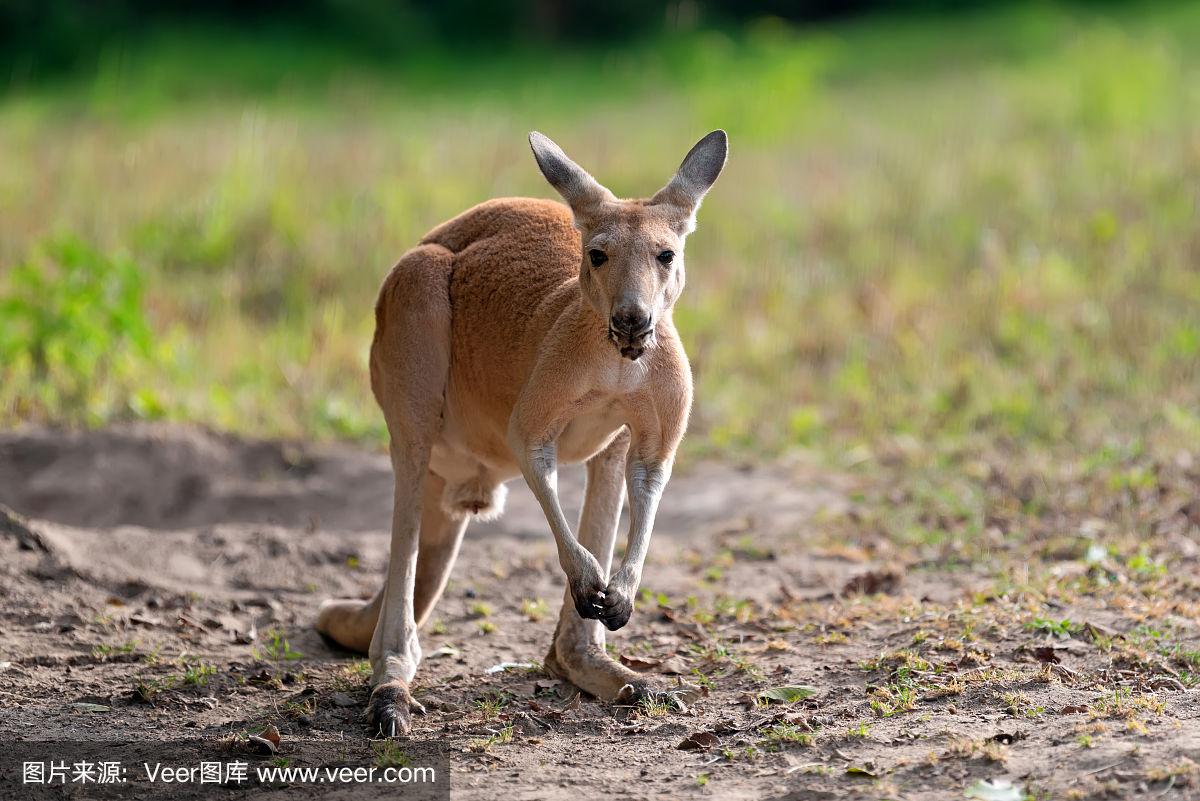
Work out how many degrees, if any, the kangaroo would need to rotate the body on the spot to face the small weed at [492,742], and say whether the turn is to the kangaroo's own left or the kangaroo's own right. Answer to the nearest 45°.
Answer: approximately 45° to the kangaroo's own right

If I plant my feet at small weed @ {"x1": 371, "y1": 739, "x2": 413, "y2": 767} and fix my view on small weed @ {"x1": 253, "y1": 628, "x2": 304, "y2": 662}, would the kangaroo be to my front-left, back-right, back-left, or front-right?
front-right

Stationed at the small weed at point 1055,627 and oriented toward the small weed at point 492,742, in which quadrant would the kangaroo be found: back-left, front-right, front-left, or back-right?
front-right

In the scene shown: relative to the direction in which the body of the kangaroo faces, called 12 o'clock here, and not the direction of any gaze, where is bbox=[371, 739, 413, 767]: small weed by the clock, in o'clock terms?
The small weed is roughly at 2 o'clock from the kangaroo.

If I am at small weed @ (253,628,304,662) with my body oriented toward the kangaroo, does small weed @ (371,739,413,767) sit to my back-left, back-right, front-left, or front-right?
front-right

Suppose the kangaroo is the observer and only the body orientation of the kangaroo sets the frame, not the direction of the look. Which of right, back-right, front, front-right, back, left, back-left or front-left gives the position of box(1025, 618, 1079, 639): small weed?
front-left

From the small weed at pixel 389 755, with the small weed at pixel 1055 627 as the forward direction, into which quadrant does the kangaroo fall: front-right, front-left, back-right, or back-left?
front-left

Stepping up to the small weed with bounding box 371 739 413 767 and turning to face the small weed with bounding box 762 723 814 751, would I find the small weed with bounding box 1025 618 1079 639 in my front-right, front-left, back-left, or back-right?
front-left

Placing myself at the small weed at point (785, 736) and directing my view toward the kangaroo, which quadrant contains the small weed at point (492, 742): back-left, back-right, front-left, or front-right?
front-left

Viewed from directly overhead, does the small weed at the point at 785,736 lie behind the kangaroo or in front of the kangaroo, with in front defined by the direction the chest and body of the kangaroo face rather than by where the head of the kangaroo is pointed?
in front

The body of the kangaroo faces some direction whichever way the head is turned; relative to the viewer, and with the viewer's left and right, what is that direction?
facing the viewer and to the right of the viewer
